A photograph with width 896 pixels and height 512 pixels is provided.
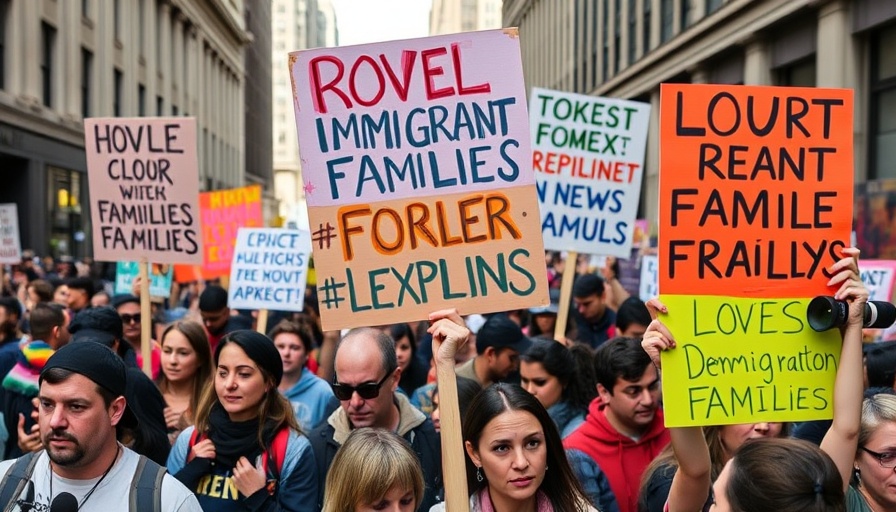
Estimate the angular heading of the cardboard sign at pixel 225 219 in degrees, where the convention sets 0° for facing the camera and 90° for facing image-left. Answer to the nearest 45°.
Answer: approximately 0°

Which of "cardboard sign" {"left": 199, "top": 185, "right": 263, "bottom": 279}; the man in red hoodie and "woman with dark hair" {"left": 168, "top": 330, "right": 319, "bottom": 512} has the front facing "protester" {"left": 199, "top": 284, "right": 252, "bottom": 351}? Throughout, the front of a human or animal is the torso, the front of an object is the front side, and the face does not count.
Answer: the cardboard sign

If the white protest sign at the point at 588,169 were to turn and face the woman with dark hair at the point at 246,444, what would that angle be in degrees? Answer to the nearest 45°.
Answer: approximately 45° to its right

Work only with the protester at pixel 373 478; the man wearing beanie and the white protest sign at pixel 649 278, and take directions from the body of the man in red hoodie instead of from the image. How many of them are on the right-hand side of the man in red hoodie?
2

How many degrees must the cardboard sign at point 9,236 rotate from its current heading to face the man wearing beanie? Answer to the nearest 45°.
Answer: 0° — it already faces them

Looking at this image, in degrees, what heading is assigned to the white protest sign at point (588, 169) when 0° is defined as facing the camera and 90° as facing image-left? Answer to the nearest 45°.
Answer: approximately 0°
